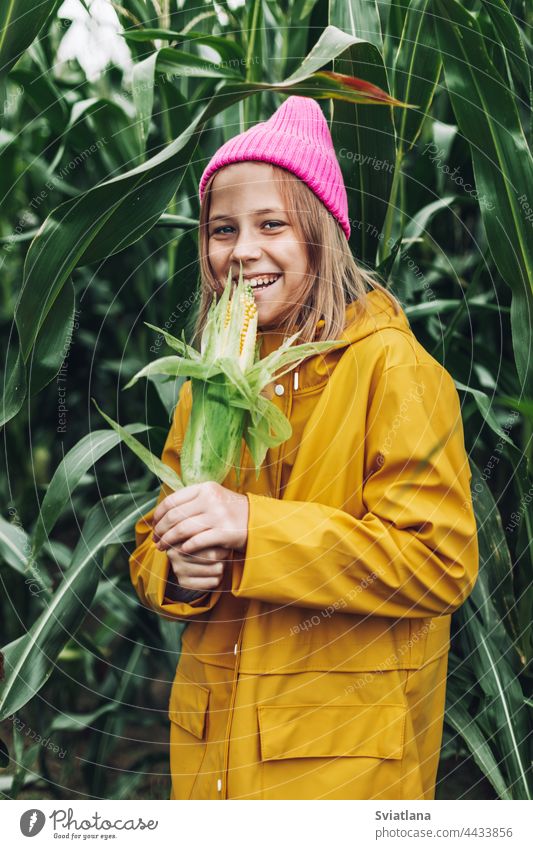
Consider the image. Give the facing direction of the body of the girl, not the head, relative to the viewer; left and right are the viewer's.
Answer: facing the viewer and to the left of the viewer
